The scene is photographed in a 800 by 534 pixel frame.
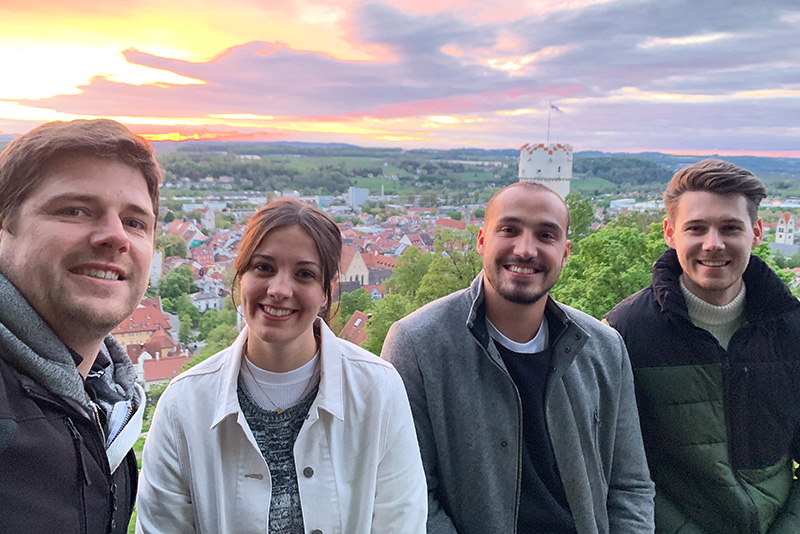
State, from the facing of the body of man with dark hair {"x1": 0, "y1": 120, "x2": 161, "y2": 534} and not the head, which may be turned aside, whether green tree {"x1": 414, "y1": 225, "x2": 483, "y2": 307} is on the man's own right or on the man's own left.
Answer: on the man's own left

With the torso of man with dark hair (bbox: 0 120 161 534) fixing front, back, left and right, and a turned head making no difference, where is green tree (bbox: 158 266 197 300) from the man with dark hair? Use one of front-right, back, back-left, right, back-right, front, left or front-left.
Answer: back-left

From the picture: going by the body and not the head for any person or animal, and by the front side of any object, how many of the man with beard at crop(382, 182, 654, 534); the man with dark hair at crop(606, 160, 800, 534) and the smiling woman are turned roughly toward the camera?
3

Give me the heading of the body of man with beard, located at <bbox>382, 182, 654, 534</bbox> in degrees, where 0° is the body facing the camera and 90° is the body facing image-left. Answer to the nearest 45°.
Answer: approximately 0°

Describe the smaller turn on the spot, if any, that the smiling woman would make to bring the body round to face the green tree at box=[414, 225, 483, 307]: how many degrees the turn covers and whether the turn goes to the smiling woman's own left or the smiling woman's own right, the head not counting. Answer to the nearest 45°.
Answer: approximately 180°

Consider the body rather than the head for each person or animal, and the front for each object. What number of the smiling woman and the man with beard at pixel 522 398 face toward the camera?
2

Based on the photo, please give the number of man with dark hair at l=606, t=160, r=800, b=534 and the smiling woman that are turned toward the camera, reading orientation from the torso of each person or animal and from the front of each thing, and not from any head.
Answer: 2

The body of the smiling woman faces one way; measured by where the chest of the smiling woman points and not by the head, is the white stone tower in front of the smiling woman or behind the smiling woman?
behind

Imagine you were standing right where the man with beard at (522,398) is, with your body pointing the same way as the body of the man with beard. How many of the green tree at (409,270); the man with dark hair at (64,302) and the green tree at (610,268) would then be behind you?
2
